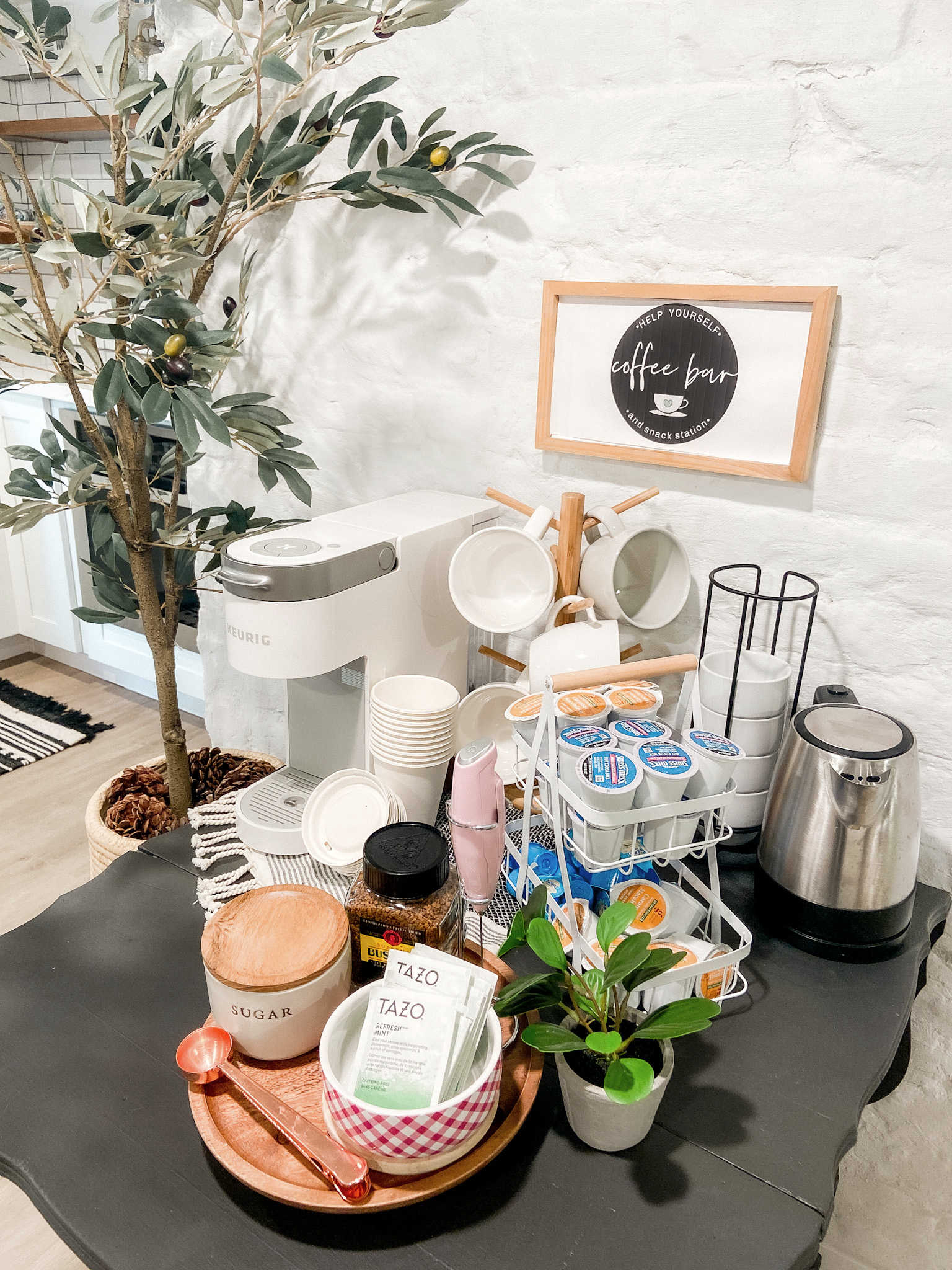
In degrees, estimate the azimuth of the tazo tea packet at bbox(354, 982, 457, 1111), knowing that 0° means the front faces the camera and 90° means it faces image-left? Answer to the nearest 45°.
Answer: approximately 0°

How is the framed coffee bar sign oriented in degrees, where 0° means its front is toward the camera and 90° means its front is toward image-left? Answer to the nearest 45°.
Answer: approximately 45°

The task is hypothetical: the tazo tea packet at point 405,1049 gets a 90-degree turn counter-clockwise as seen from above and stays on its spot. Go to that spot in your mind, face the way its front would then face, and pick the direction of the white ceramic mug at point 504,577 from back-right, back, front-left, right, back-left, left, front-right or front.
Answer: left

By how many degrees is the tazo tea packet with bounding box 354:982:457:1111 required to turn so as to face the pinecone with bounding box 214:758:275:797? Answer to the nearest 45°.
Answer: approximately 180°
